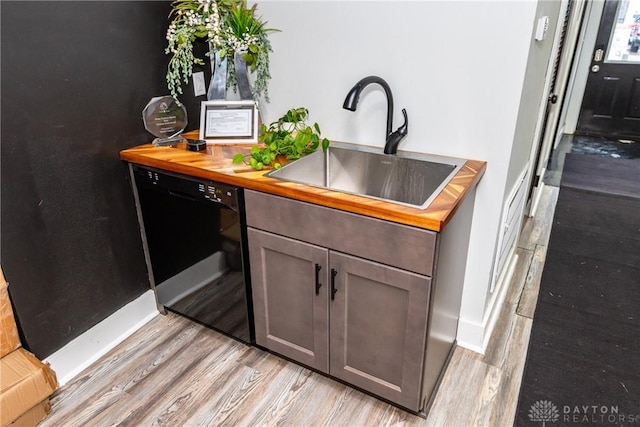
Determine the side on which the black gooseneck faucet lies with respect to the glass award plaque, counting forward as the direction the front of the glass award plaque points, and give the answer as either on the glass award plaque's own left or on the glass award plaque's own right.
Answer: on the glass award plaque's own left

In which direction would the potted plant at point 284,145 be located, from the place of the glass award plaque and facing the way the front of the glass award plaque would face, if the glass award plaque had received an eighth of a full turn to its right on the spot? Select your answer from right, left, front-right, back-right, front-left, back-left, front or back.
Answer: left

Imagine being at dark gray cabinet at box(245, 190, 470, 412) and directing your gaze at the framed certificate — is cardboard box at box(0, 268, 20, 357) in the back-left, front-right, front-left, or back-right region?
front-left

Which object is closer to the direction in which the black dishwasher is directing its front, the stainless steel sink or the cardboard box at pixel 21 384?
the cardboard box

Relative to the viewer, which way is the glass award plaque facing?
toward the camera

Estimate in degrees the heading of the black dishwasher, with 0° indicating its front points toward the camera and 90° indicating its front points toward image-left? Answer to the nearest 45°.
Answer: approximately 45°

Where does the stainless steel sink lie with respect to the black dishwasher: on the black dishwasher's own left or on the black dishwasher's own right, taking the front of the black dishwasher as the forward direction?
on the black dishwasher's own left

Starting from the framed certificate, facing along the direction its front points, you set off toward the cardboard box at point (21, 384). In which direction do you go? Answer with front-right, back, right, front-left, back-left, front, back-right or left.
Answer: front-right

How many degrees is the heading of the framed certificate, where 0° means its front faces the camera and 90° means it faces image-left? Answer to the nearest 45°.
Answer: approximately 0°

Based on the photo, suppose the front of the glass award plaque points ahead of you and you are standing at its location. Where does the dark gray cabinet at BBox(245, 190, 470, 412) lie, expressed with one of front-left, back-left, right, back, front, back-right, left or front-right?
front-left

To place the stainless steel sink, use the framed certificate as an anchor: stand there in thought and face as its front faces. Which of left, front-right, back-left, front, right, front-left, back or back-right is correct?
front-left

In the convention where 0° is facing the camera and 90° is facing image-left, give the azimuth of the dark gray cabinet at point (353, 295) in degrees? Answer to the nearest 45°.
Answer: approximately 45°
